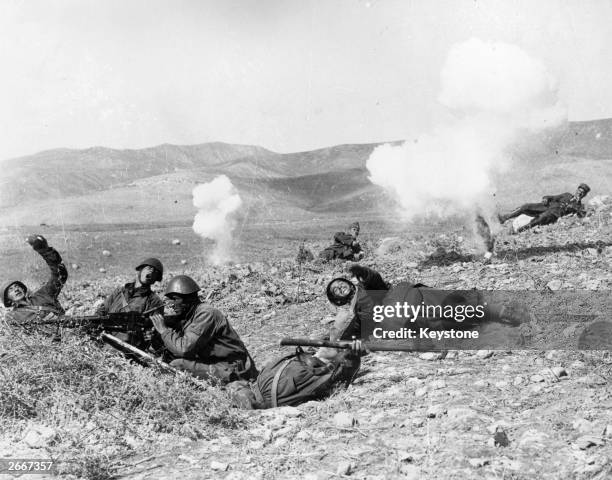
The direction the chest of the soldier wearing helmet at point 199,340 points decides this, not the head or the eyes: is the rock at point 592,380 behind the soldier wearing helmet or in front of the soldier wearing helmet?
behind

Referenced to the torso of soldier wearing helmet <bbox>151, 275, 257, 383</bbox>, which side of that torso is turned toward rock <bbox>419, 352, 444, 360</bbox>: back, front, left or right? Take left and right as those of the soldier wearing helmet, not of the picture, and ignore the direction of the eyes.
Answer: back

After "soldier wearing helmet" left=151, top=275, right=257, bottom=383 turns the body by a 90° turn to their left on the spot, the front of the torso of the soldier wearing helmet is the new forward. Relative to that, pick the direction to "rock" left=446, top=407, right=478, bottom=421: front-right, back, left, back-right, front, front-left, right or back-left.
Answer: front-left

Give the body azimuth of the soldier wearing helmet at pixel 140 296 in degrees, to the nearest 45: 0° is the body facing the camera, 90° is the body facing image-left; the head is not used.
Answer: approximately 0°

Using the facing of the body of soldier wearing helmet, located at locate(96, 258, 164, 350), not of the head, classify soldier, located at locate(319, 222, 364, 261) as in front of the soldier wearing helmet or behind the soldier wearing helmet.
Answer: behind

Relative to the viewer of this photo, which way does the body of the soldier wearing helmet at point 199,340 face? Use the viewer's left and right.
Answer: facing to the left of the viewer

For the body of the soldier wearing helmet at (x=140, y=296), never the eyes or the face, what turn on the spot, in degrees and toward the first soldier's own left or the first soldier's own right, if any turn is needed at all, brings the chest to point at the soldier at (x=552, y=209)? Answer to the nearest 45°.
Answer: approximately 135° to the first soldier's own left

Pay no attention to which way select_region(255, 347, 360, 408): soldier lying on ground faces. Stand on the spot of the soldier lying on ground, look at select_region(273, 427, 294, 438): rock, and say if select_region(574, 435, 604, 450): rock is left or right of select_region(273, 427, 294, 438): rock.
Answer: left
